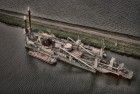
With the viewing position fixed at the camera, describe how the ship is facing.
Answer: facing the viewer and to the right of the viewer
